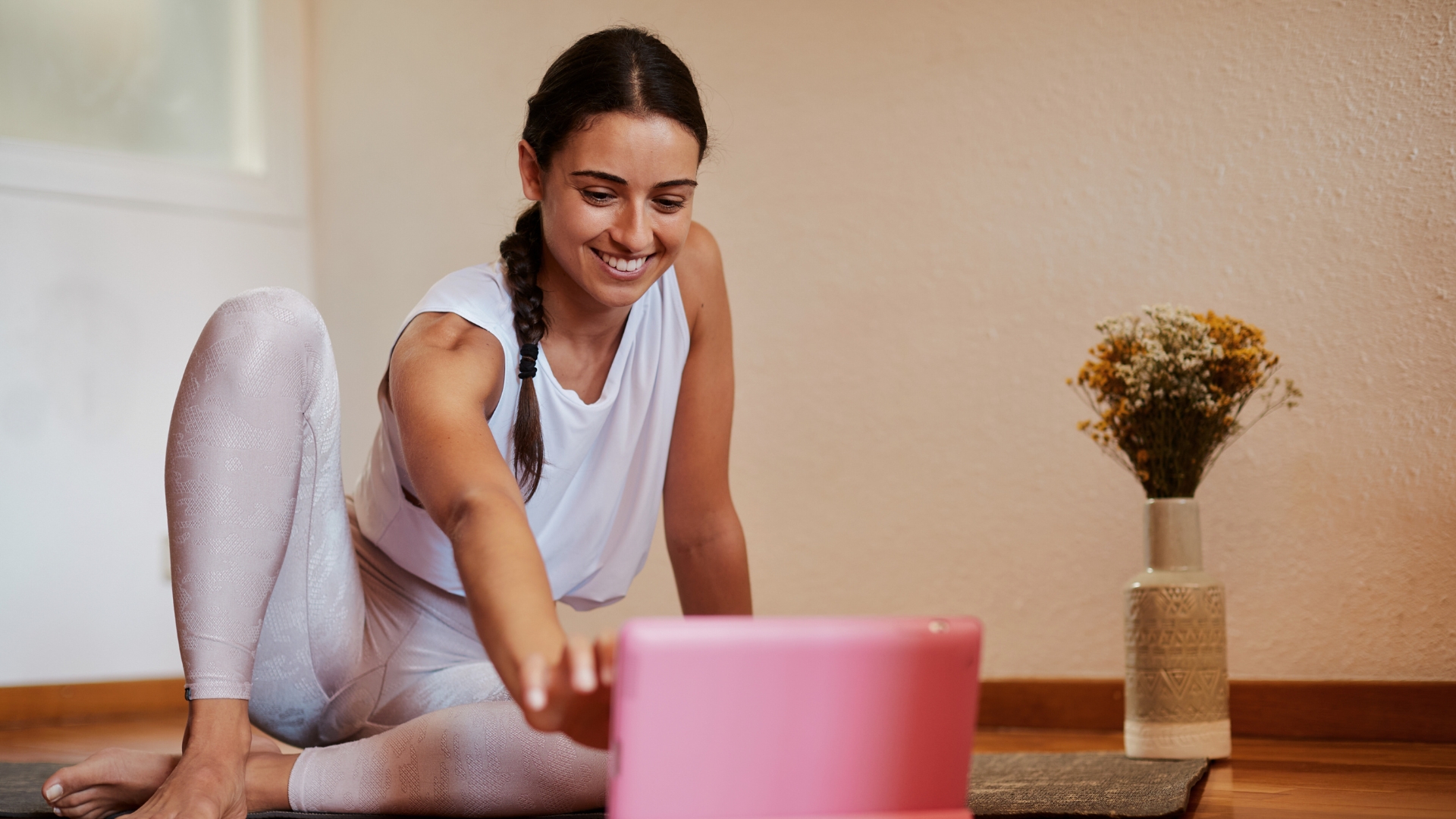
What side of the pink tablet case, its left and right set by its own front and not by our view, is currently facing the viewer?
back

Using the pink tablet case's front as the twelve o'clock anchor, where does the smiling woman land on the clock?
The smiling woman is roughly at 11 o'clock from the pink tablet case.
